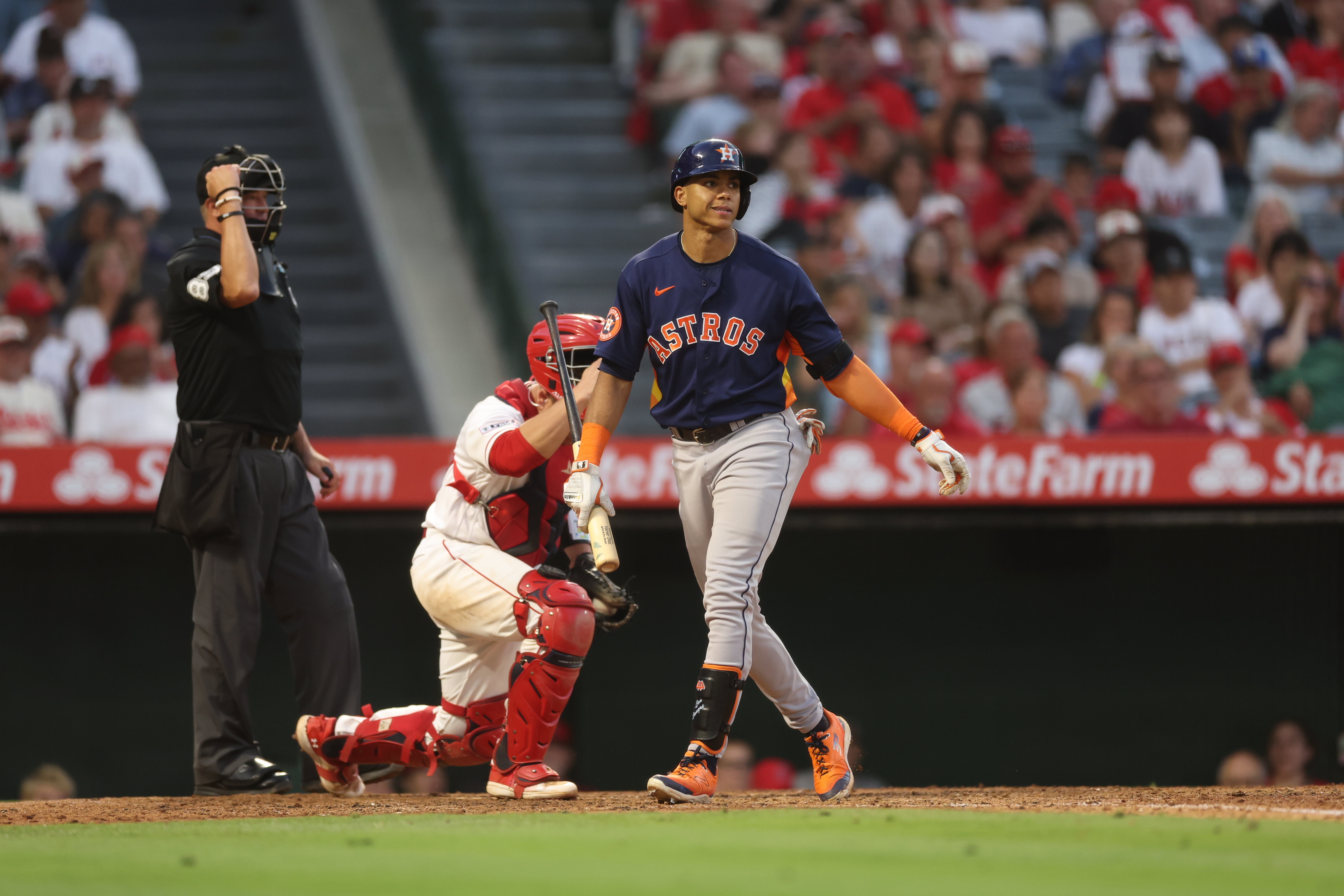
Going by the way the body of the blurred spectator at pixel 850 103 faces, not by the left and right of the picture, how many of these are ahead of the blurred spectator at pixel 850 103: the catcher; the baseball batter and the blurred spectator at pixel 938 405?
3

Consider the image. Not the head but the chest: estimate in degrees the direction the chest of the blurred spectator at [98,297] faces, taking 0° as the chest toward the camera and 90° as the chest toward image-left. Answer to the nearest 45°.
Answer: approximately 315°

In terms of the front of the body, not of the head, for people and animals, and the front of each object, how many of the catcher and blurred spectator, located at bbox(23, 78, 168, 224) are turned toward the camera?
1

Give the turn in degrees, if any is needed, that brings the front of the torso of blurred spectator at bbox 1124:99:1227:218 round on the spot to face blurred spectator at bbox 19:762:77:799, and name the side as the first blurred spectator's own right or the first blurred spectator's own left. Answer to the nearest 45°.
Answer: approximately 45° to the first blurred spectator's own right

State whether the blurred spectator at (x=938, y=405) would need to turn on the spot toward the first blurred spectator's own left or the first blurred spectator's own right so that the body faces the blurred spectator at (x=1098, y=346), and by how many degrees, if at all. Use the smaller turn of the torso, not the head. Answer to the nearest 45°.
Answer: approximately 135° to the first blurred spectator's own left

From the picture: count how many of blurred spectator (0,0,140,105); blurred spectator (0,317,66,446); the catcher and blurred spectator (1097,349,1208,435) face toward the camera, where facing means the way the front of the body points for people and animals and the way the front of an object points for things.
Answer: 3

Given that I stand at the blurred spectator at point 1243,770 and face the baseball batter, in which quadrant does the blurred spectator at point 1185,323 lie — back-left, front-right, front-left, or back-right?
back-right

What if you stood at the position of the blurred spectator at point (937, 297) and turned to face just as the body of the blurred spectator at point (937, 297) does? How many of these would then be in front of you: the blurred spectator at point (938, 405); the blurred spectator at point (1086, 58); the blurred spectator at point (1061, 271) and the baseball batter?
2

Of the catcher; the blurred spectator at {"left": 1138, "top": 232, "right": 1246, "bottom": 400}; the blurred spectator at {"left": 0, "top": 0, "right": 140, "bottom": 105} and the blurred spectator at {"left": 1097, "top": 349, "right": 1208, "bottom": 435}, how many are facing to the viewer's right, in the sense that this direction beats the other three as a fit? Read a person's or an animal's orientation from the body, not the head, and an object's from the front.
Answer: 1

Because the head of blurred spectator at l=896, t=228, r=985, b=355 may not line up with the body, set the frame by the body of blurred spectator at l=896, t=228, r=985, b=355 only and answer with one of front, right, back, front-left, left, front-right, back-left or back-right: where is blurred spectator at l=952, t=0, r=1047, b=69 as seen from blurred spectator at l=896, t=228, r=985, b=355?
back

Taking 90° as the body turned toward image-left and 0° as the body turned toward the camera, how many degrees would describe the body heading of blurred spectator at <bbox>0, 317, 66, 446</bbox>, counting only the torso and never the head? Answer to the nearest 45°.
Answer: approximately 0°

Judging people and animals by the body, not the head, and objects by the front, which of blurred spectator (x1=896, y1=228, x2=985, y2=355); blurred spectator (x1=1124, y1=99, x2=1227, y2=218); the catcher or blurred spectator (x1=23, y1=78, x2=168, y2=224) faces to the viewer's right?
the catcher

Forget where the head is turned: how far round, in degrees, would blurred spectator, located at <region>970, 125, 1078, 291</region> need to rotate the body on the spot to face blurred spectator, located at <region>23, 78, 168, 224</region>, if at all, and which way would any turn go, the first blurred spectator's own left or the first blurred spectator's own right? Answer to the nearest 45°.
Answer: approximately 90° to the first blurred spectator's own right
